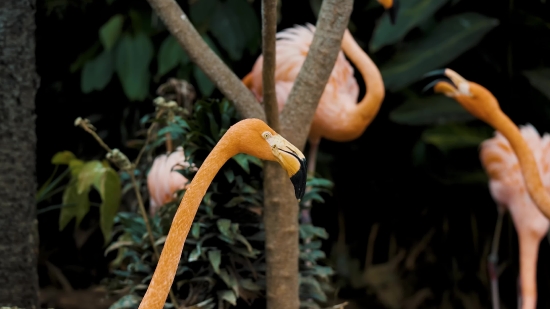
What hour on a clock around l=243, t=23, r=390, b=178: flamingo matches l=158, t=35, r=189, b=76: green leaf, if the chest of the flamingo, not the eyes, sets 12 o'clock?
The green leaf is roughly at 7 o'clock from the flamingo.

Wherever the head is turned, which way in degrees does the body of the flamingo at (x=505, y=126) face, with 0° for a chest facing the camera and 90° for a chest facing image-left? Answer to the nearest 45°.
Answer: approximately 90°

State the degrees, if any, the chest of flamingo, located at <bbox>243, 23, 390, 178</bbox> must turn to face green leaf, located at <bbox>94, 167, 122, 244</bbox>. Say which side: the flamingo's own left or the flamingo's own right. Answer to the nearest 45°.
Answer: approximately 180°

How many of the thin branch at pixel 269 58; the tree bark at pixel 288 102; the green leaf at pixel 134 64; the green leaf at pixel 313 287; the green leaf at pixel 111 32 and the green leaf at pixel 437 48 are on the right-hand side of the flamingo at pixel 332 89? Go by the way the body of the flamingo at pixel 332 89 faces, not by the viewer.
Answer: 3

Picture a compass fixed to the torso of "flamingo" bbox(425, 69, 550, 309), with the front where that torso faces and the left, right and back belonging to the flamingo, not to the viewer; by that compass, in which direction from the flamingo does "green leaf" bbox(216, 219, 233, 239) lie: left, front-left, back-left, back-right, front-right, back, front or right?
front-left

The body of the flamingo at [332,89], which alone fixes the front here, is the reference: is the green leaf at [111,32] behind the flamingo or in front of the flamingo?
behind

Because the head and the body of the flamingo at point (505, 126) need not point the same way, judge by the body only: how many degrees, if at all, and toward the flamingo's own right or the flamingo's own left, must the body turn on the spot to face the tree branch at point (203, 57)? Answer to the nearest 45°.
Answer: approximately 45° to the flamingo's own left

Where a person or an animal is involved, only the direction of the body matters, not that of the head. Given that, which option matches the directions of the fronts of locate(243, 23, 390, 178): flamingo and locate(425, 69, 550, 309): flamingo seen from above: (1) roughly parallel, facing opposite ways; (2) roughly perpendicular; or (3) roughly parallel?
roughly parallel, facing opposite ways

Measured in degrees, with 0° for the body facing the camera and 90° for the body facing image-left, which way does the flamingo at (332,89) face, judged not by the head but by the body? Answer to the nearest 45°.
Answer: approximately 270°

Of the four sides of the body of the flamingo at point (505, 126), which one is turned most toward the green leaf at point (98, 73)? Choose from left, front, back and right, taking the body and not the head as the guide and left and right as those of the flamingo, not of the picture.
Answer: front
